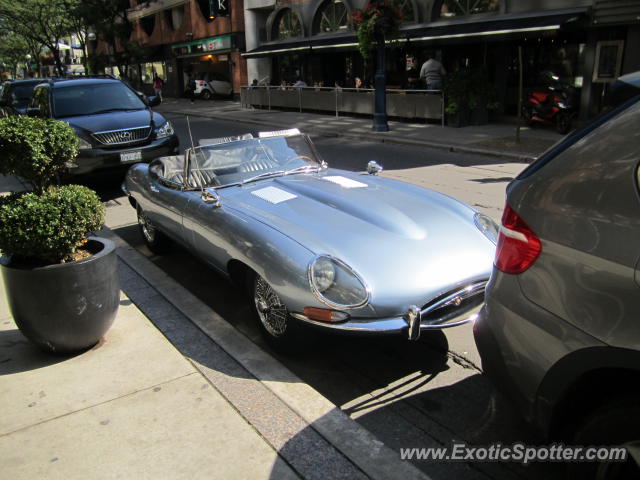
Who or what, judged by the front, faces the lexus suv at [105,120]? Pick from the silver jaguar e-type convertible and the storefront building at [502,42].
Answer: the storefront building

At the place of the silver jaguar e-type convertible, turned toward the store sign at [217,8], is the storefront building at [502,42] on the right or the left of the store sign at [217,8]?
right

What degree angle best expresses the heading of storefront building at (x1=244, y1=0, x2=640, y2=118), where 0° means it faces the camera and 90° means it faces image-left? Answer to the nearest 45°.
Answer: approximately 45°

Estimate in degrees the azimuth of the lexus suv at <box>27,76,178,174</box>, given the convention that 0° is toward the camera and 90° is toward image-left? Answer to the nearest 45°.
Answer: approximately 315°

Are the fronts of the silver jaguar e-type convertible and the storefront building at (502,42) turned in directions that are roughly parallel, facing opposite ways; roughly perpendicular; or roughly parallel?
roughly perpendicular
